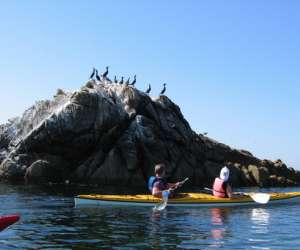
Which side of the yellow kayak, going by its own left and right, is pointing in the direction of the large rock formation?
left

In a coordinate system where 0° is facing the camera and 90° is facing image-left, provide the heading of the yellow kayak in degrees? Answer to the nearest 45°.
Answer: approximately 270°
